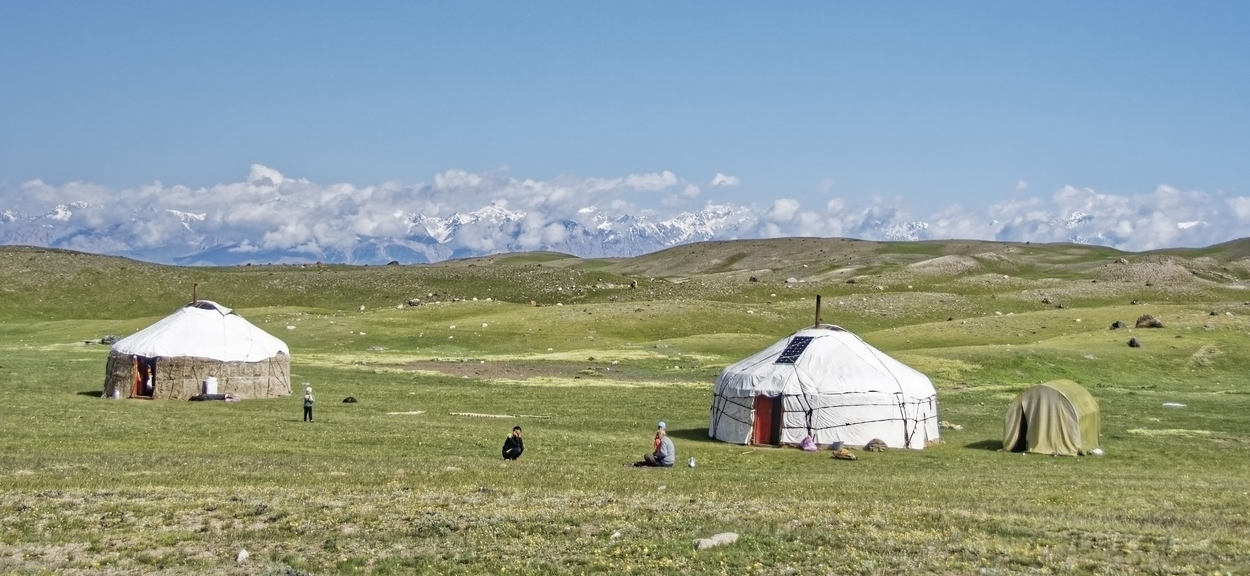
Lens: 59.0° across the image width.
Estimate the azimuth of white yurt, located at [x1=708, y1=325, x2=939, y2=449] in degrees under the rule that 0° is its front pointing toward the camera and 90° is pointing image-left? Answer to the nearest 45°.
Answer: approximately 45°

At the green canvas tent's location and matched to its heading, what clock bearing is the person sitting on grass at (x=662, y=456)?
The person sitting on grass is roughly at 12 o'clock from the green canvas tent.

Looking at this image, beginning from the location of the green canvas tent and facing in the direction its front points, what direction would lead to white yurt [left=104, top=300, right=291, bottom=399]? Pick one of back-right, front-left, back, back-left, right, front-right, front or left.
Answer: front-right

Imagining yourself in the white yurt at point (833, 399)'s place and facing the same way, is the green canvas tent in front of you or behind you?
behind

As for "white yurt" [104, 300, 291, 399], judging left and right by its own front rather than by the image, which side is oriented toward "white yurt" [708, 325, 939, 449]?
left

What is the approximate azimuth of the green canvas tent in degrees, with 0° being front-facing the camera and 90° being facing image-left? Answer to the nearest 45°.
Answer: approximately 45°

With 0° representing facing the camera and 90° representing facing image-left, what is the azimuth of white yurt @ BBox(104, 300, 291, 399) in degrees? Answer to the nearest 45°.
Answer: approximately 45°

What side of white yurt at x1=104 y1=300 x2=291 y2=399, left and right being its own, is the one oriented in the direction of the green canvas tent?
left

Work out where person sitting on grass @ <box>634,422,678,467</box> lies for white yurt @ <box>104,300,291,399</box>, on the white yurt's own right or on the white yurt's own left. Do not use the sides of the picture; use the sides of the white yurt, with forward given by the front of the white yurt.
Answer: on the white yurt's own left
